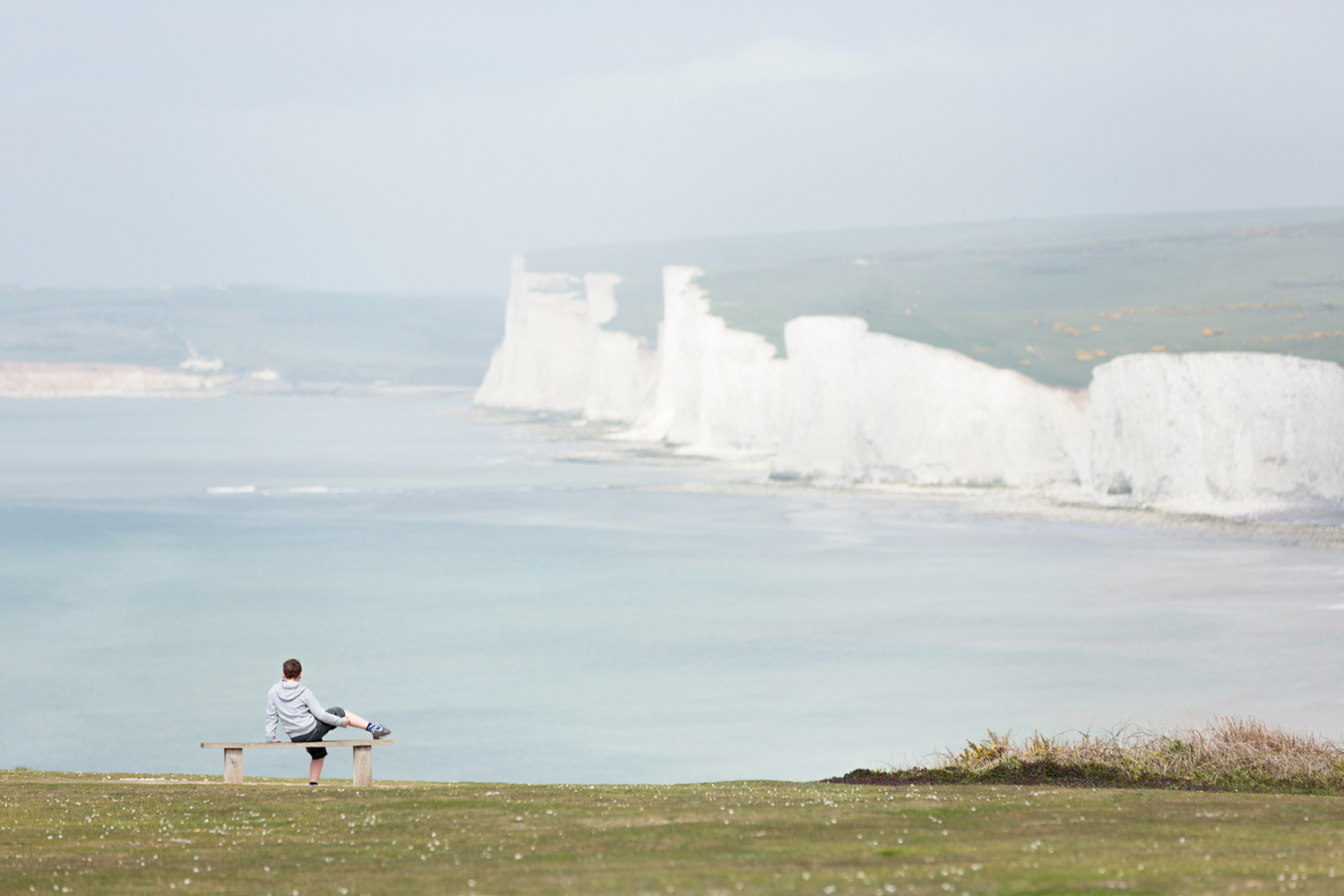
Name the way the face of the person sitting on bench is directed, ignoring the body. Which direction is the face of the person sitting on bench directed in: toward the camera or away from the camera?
away from the camera

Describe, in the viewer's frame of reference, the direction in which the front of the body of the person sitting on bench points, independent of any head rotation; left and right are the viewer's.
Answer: facing away from the viewer and to the right of the viewer
